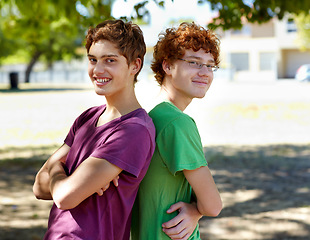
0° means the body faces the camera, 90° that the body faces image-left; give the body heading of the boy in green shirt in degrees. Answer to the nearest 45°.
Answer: approximately 270°

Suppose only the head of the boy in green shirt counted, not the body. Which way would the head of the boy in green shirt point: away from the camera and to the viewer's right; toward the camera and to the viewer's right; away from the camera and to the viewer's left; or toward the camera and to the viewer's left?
toward the camera and to the viewer's right

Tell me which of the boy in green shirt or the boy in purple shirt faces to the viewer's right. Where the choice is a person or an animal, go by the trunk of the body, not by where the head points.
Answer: the boy in green shirt

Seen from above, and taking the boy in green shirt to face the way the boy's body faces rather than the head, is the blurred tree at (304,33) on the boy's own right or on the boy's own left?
on the boy's own left

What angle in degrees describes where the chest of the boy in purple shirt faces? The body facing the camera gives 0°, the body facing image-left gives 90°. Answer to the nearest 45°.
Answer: approximately 45°

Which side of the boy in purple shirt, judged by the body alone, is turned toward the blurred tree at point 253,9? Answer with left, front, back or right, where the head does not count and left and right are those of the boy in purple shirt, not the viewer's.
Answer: back

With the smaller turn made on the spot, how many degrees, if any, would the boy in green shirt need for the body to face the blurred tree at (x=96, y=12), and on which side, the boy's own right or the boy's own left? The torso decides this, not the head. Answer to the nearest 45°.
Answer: approximately 90° to the boy's own left

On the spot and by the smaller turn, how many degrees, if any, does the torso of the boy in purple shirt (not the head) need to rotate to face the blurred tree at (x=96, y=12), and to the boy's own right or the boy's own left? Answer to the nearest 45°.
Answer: approximately 135° to the boy's own right
